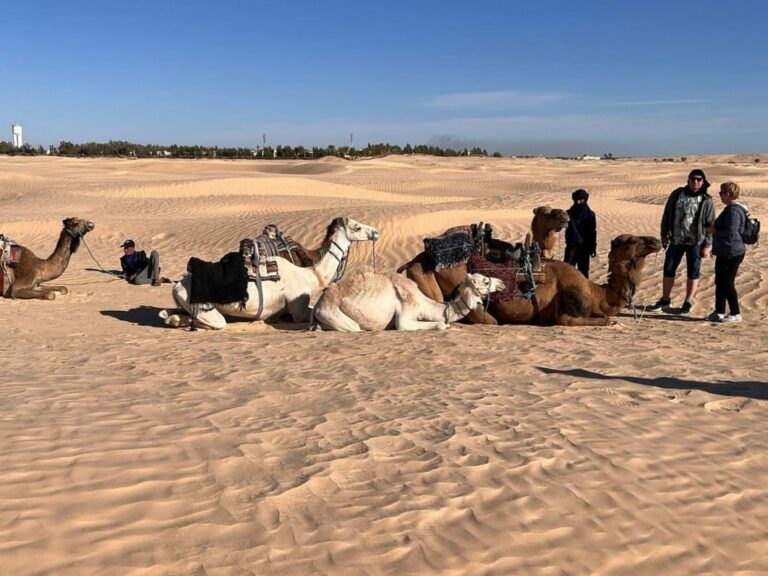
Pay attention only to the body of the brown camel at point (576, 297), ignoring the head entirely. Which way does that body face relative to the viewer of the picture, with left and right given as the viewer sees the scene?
facing to the right of the viewer

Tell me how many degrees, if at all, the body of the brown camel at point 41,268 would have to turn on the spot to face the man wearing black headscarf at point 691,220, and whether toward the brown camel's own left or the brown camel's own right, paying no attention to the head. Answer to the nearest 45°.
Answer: approximately 45° to the brown camel's own right

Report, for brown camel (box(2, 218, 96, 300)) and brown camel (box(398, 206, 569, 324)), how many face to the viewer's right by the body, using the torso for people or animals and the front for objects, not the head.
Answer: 2

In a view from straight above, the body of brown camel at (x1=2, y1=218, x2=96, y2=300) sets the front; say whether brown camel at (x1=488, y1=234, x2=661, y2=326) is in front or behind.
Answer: in front

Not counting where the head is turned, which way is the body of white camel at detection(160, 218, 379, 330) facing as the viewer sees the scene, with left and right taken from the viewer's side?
facing to the right of the viewer

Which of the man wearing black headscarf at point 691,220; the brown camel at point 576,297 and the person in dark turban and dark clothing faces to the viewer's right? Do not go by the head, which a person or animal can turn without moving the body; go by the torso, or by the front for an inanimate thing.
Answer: the brown camel

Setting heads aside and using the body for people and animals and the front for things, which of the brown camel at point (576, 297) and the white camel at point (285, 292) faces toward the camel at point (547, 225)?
the white camel

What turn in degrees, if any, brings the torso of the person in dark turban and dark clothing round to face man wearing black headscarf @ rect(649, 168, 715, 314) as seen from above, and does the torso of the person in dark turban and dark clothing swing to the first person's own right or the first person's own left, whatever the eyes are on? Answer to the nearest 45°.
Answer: approximately 90° to the first person's own left

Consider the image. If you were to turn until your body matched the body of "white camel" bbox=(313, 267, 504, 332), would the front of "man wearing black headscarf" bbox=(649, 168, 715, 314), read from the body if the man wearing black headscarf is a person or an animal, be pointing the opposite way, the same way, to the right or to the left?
to the right

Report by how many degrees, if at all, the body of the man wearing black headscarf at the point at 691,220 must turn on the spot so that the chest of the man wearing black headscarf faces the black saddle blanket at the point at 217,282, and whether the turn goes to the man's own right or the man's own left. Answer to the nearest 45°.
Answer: approximately 45° to the man's own right

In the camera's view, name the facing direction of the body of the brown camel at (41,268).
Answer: to the viewer's right

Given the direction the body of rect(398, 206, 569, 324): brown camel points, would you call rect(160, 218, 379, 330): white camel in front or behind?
behind

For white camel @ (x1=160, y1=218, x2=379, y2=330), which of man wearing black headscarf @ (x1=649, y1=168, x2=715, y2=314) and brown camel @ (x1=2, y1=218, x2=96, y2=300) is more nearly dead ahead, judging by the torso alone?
the man wearing black headscarf

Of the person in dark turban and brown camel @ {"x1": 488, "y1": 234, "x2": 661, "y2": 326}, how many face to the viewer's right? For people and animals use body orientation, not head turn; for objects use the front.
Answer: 1
